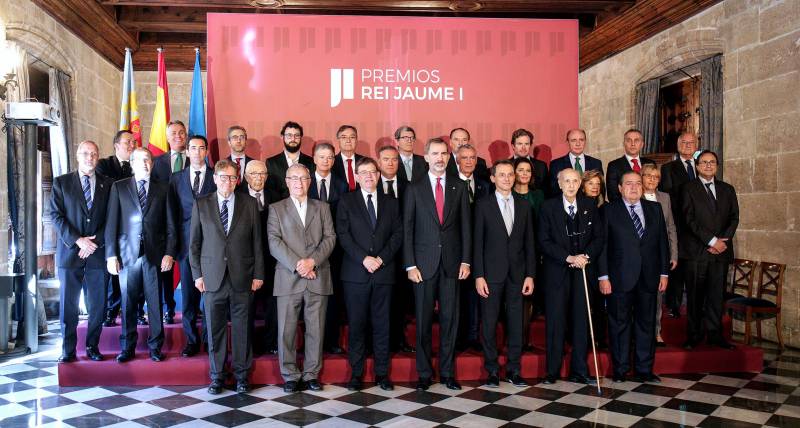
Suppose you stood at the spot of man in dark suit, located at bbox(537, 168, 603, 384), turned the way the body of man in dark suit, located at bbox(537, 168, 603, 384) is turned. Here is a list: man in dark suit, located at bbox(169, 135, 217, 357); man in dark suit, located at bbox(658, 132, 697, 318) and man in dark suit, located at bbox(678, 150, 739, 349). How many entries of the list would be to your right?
1

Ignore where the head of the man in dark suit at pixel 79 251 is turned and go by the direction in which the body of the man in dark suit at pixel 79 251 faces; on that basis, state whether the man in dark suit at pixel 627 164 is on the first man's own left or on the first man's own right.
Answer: on the first man's own left

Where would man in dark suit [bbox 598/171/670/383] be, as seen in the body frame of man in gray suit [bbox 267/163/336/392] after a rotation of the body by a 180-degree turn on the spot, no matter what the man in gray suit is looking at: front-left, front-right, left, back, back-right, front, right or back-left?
right

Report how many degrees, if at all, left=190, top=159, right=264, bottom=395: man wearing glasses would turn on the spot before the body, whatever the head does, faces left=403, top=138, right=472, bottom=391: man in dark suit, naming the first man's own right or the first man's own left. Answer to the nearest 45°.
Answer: approximately 90° to the first man's own left

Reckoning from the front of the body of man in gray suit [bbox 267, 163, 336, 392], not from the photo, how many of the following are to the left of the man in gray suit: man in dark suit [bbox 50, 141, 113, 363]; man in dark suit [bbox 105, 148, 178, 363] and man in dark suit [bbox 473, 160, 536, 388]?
1

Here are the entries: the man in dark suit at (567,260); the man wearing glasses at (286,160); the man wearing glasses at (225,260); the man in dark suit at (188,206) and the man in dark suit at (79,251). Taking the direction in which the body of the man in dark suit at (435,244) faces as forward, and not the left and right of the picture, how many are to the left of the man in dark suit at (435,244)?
1

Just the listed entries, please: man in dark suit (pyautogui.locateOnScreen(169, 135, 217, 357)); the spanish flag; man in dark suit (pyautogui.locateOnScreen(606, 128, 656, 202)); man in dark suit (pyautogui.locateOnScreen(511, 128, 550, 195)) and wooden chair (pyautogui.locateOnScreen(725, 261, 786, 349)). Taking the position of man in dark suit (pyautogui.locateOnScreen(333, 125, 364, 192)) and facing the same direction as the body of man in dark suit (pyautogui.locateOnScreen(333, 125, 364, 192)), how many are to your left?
3

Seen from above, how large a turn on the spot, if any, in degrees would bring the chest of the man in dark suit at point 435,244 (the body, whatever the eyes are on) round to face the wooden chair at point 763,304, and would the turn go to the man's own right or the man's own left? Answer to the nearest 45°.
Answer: approximately 135° to the man's own left

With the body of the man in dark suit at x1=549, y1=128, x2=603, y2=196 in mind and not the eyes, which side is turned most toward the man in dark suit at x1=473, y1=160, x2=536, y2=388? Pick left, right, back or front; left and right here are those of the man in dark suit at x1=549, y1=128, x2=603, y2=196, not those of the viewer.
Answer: front

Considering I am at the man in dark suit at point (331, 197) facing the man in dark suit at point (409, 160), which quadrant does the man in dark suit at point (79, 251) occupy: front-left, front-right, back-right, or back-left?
back-left

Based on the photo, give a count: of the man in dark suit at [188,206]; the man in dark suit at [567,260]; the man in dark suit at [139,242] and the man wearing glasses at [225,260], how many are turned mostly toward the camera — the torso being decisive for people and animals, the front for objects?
4

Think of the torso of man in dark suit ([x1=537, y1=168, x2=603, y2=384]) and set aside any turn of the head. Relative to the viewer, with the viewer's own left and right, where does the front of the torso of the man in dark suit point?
facing the viewer

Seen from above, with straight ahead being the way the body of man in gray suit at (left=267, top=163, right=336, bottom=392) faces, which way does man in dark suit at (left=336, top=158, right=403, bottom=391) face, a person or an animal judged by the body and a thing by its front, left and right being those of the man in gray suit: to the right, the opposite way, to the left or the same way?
the same way

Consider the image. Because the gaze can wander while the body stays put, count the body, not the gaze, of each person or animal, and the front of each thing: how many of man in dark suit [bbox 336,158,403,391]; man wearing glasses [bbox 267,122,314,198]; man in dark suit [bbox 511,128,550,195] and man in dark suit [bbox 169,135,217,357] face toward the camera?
4

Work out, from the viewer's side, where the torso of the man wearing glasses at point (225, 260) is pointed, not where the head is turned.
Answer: toward the camera

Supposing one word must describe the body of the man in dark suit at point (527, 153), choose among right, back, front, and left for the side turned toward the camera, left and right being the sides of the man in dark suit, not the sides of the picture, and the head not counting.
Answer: front

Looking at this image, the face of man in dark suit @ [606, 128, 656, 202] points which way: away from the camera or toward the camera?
toward the camera

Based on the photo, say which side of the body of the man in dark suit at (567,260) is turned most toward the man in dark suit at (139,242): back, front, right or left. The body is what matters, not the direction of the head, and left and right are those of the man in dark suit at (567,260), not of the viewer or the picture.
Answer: right

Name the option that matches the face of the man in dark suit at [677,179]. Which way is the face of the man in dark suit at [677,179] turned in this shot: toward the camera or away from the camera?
toward the camera

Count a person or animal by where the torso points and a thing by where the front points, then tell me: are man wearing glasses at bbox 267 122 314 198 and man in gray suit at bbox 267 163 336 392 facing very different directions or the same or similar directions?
same or similar directions
